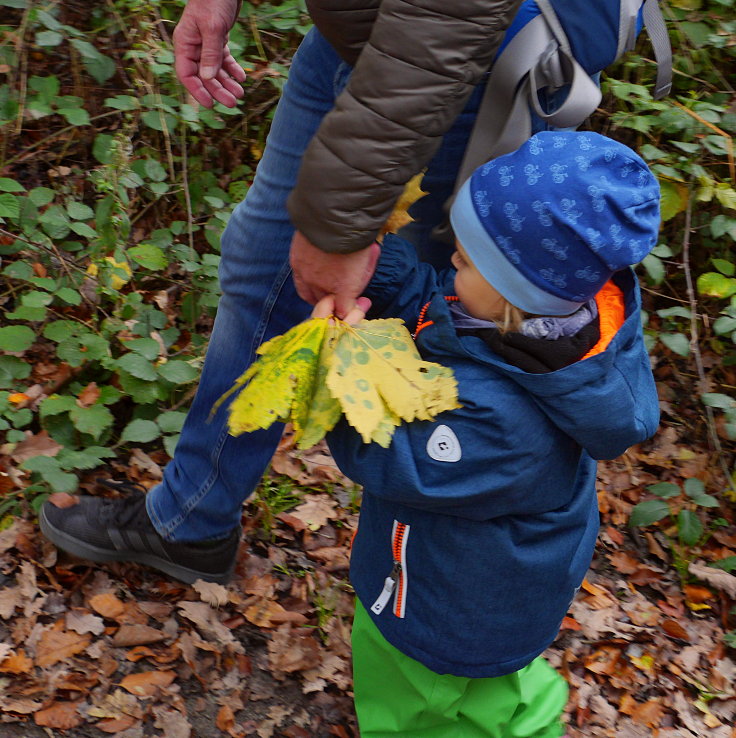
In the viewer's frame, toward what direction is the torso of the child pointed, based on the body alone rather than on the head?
to the viewer's left

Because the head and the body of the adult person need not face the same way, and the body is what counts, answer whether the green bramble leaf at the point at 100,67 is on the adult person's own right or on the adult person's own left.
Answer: on the adult person's own right

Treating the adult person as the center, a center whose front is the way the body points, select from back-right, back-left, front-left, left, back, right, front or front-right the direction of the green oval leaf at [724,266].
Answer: back-right

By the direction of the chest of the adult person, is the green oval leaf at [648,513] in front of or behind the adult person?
behind

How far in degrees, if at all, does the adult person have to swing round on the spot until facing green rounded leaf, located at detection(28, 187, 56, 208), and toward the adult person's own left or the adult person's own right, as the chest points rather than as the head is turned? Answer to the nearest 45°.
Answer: approximately 45° to the adult person's own right

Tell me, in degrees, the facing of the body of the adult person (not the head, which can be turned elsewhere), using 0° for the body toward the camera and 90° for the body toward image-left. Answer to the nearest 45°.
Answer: approximately 90°

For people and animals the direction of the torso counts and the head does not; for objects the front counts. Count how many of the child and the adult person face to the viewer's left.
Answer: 2
